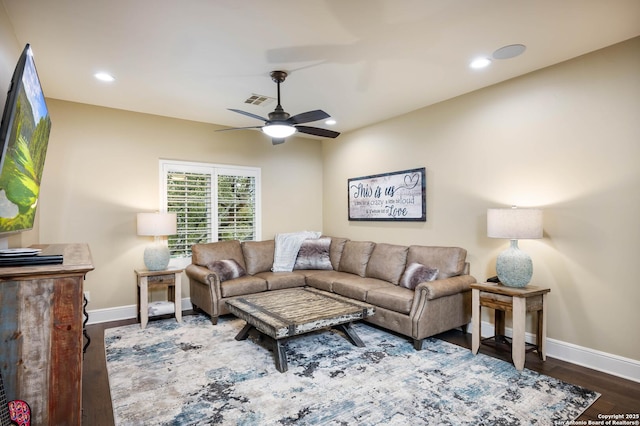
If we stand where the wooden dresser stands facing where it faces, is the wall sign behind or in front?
in front

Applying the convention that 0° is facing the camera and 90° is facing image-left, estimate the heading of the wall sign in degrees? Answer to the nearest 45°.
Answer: approximately 45°

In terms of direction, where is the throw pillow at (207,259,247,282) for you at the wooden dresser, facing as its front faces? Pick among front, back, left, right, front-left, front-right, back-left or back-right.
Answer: front-left

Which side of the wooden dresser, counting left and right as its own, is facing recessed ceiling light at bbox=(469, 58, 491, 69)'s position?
front

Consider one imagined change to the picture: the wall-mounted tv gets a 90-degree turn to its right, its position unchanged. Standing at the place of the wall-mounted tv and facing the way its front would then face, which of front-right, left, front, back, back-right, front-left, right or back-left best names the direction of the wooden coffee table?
back-left

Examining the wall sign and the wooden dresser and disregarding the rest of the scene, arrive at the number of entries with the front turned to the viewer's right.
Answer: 1

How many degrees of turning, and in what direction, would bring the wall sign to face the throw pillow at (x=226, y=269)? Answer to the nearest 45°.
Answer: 0° — it already faces it

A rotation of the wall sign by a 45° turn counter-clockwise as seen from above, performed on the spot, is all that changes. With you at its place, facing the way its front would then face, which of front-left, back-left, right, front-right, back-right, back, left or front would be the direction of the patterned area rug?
front

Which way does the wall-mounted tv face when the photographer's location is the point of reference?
facing the viewer and to the right of the viewer

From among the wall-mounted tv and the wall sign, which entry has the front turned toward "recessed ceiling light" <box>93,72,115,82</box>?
the wall sign

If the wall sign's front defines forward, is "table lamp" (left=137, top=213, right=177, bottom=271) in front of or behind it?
in front

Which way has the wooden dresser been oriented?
to the viewer's right

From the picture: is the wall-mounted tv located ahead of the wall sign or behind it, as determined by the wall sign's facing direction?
ahead

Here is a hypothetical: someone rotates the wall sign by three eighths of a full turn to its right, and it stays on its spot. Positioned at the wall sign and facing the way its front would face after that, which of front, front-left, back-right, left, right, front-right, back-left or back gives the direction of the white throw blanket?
left
